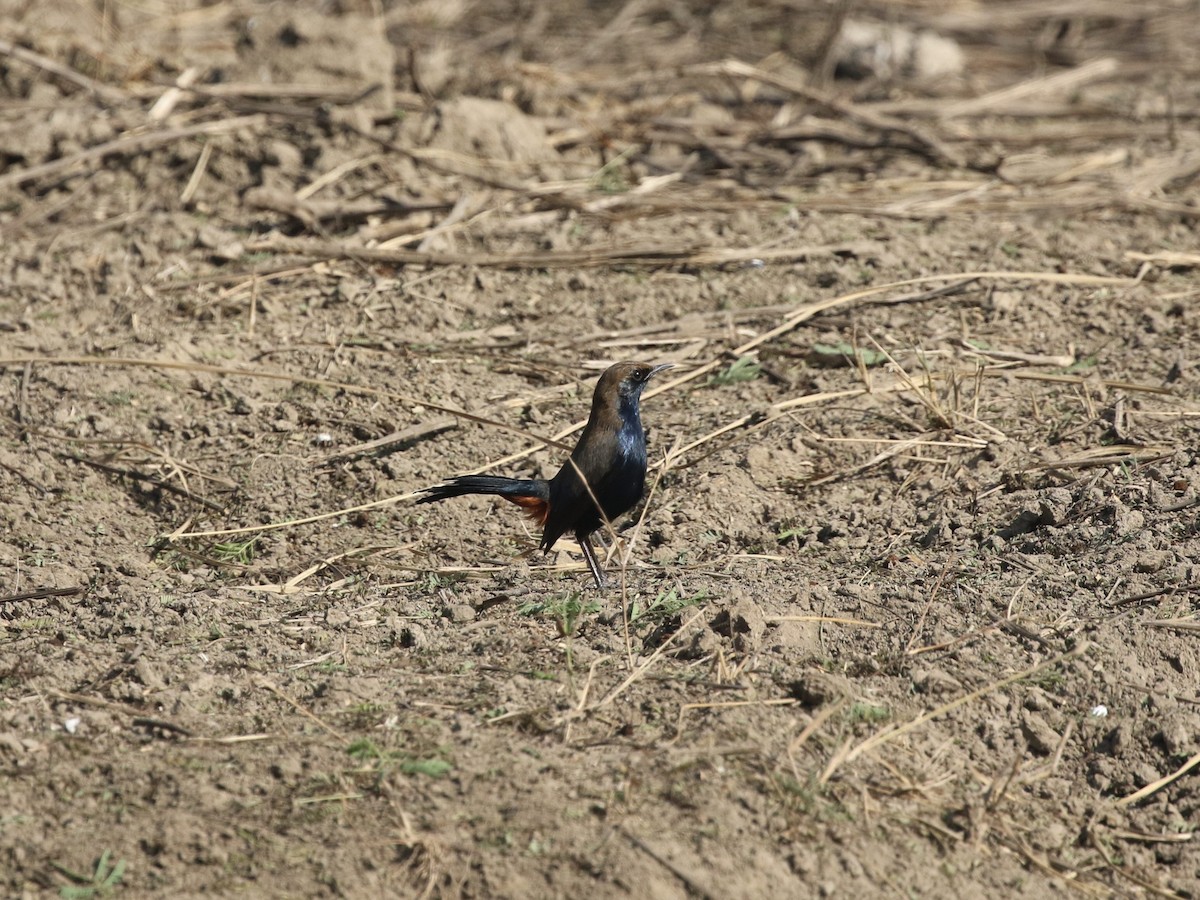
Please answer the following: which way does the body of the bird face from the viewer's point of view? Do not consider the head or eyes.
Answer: to the viewer's right

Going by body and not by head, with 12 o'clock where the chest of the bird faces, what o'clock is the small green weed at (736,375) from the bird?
The small green weed is roughly at 10 o'clock from the bird.

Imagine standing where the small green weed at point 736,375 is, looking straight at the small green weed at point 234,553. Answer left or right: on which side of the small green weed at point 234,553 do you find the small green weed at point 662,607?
left

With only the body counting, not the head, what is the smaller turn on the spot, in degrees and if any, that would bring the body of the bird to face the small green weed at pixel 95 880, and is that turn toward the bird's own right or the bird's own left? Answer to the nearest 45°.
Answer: approximately 135° to the bird's own right

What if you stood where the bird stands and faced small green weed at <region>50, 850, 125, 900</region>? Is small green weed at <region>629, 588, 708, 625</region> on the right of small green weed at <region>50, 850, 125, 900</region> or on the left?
left

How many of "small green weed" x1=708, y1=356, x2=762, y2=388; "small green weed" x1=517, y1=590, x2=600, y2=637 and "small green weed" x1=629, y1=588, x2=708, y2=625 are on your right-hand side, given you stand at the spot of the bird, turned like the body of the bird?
2

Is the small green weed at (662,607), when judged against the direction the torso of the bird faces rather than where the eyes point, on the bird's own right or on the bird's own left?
on the bird's own right

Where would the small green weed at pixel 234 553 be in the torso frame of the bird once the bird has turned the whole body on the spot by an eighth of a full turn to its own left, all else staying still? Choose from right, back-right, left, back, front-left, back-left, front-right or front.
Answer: back-left

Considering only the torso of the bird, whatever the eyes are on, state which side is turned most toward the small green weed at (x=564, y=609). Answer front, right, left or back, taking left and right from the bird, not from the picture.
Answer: right
